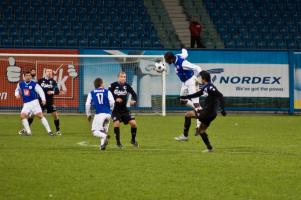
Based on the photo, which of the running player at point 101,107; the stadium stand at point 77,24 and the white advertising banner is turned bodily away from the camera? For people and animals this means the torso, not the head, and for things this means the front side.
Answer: the running player

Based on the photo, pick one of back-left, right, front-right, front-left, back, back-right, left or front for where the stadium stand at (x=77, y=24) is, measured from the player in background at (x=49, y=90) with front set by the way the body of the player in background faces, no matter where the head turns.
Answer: back

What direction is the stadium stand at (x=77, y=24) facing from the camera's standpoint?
toward the camera

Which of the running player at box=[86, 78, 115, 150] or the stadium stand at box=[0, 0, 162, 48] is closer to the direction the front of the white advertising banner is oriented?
the running player

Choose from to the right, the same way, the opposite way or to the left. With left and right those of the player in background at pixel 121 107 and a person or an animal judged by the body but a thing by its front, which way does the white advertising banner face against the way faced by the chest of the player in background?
the same way

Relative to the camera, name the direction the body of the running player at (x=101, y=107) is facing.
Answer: away from the camera

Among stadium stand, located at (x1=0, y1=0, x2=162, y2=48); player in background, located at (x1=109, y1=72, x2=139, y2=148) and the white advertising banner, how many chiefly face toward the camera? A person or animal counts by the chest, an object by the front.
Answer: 3

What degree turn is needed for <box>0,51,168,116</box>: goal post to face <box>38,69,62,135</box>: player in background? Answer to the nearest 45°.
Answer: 0° — it already faces them

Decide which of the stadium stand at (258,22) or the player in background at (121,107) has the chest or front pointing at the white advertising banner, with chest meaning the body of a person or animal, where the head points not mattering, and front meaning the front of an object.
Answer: the stadium stand

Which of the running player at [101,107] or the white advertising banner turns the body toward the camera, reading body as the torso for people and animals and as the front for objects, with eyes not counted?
the white advertising banner

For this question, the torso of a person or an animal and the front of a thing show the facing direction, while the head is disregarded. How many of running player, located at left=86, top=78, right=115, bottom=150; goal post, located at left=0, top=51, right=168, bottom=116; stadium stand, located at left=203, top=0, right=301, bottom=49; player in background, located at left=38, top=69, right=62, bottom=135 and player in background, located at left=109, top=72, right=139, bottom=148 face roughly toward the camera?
4

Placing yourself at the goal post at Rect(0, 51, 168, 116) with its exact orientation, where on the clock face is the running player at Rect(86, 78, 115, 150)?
The running player is roughly at 12 o'clock from the goal post.

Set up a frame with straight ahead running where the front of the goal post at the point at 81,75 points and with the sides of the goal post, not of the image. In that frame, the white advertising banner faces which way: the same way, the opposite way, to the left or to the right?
the same way

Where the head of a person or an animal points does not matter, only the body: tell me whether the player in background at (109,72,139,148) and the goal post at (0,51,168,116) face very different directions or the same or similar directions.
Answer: same or similar directions

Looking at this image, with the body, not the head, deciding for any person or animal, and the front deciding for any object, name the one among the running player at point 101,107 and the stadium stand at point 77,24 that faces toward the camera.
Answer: the stadium stand

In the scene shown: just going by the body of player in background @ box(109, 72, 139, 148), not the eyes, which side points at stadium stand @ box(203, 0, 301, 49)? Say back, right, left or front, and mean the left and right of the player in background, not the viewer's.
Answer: back

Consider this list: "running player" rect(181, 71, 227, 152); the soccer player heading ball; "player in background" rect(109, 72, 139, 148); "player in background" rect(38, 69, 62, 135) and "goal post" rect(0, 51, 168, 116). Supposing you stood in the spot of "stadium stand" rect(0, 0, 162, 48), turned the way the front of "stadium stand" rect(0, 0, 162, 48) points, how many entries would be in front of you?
5

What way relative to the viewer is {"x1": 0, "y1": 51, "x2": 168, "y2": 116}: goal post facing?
toward the camera

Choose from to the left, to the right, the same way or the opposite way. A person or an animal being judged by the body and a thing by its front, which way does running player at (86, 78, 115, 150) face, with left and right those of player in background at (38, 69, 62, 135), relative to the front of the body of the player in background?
the opposite way

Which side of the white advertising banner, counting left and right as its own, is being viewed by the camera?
front
